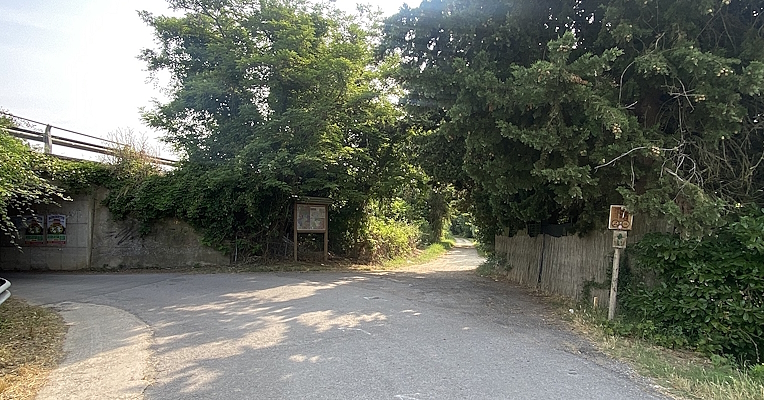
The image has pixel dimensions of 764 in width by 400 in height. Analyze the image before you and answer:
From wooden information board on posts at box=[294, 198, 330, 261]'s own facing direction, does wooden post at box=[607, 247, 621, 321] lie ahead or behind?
ahead

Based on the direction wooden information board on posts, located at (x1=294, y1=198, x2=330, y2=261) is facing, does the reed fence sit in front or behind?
in front

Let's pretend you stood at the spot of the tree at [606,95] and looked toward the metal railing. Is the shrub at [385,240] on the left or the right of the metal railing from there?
right

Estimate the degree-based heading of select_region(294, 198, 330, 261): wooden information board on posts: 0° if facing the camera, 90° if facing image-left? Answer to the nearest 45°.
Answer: approximately 0°

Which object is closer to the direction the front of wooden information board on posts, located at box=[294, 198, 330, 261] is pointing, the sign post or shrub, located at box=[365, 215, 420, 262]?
the sign post

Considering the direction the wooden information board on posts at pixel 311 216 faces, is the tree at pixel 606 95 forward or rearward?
forward

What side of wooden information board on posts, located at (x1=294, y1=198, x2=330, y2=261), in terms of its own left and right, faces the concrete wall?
right

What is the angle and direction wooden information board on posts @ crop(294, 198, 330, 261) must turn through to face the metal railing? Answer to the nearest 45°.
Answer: approximately 90° to its right

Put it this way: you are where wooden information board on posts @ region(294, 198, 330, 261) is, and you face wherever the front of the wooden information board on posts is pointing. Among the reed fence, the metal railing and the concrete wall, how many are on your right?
2
